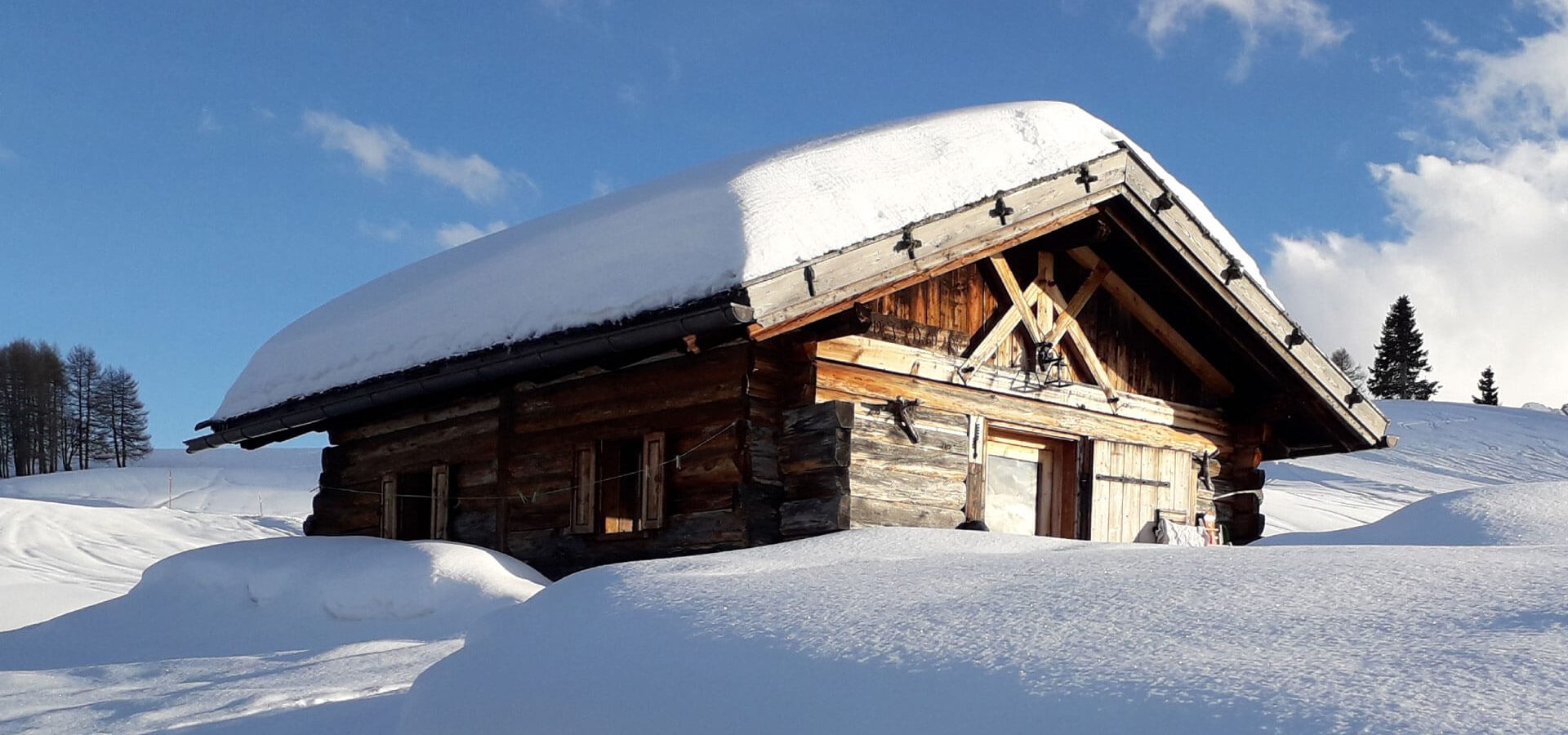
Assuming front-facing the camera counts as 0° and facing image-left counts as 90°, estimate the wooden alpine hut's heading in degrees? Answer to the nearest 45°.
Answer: approximately 315°
